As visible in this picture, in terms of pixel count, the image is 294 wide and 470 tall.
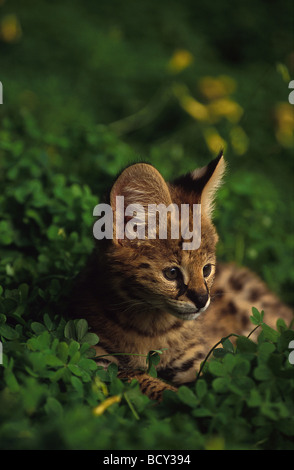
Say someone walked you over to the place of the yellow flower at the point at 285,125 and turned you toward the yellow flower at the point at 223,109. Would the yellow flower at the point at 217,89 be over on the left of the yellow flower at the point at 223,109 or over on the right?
right

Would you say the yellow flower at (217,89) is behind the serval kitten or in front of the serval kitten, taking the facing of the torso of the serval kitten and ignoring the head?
behind

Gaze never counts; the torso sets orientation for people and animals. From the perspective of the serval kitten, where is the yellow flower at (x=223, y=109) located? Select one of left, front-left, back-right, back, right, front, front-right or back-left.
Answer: back-right

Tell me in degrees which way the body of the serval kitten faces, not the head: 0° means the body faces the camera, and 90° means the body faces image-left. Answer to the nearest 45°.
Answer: approximately 45°

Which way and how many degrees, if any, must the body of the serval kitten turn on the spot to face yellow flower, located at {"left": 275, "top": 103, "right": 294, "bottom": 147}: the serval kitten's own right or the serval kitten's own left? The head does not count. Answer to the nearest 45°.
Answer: approximately 135° to the serval kitten's own right

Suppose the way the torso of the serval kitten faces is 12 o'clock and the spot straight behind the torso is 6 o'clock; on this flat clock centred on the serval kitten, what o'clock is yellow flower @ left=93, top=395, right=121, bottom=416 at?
The yellow flower is roughly at 11 o'clock from the serval kitten.
